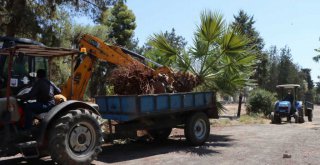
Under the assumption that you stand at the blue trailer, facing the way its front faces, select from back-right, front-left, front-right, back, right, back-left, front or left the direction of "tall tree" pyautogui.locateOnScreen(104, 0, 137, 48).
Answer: back-right

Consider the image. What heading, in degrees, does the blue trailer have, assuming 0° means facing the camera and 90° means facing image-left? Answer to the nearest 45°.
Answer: approximately 45°

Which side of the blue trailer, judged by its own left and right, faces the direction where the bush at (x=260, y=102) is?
back

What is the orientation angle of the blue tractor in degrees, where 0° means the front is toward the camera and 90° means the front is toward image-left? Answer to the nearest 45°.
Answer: approximately 45°

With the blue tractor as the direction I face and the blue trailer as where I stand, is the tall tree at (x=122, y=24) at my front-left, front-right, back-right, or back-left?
front-left

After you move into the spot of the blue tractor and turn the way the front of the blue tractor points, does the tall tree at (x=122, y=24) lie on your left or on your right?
on your right

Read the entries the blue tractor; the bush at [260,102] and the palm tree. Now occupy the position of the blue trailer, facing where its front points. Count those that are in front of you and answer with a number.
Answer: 0

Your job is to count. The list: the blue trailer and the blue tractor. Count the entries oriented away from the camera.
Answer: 0

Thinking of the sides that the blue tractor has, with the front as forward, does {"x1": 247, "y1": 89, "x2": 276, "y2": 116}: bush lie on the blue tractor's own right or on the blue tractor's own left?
on the blue tractor's own right
